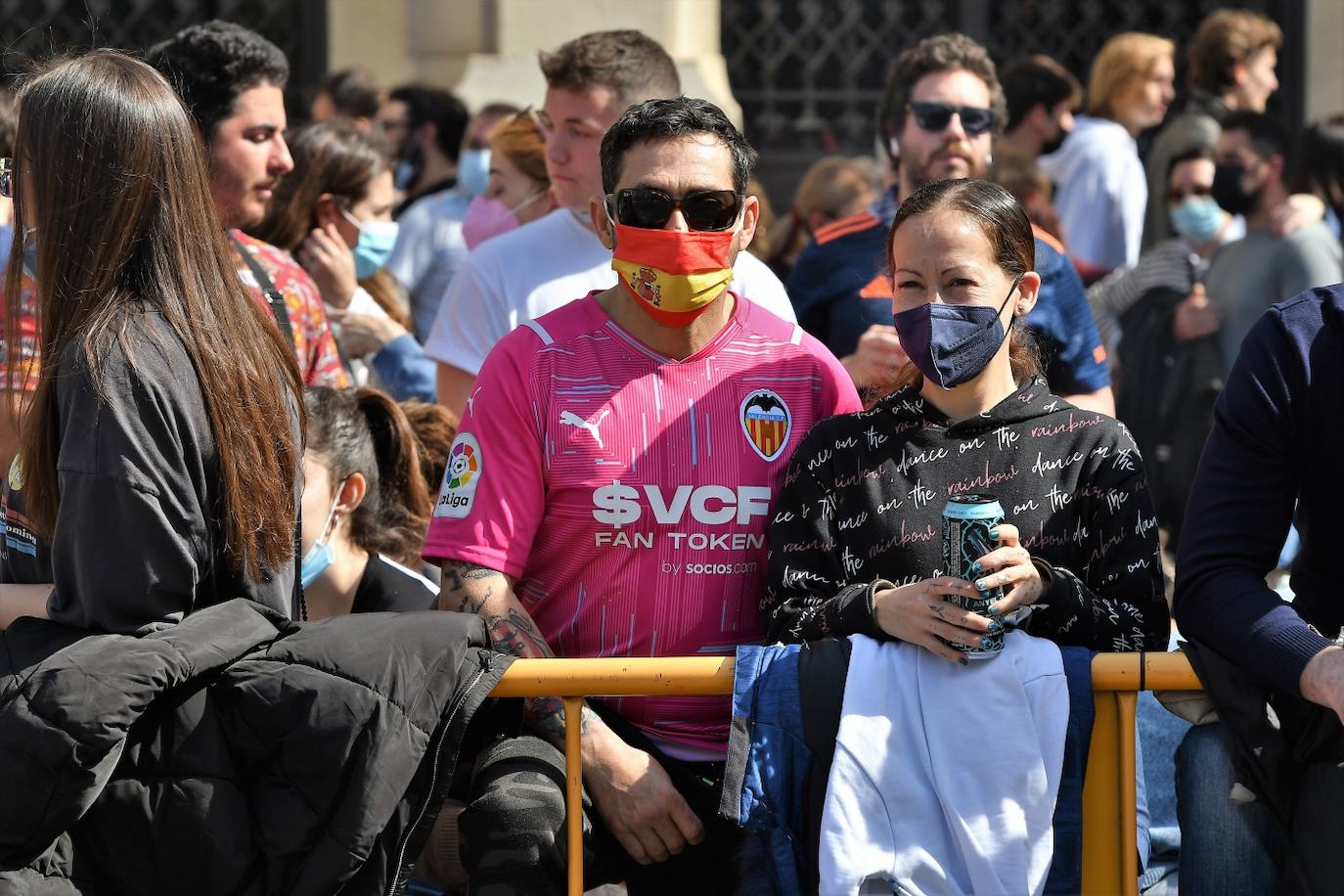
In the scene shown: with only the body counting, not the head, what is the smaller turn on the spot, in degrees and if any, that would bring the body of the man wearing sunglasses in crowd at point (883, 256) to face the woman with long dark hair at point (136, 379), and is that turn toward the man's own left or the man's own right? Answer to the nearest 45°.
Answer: approximately 45° to the man's own right

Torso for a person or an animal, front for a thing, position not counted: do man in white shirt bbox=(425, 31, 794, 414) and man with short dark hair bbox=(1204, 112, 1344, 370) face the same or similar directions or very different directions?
same or similar directions

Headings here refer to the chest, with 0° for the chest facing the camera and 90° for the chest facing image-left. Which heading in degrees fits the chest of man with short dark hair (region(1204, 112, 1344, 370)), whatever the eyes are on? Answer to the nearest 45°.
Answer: approximately 45°

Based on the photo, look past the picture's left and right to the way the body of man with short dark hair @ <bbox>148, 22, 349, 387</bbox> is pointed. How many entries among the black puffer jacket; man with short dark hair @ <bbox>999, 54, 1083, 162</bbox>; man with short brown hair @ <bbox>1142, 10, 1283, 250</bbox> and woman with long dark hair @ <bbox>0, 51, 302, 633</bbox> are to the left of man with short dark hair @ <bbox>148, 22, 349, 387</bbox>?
2

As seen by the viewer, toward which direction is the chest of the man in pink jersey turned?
toward the camera

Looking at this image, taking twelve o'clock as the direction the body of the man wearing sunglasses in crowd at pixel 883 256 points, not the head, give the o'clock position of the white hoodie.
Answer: The white hoodie is roughly at 12 o'clock from the man wearing sunglasses in crowd.

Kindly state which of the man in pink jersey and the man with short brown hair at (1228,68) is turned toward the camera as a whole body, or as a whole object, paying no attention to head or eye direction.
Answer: the man in pink jersey

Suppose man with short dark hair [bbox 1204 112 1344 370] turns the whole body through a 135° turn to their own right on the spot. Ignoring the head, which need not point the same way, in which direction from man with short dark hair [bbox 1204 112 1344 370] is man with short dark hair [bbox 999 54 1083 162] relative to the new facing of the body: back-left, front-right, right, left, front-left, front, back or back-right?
front-left

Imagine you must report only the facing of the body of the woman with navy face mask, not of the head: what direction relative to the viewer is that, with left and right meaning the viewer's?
facing the viewer

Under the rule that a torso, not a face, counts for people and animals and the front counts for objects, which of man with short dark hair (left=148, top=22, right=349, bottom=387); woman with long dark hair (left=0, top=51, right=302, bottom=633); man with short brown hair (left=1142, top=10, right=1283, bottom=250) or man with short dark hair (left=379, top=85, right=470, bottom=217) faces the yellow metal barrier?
man with short dark hair (left=148, top=22, right=349, bottom=387)

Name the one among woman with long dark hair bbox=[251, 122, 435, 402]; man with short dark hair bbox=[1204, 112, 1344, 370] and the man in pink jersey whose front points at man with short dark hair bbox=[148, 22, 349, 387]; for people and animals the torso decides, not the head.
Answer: man with short dark hair bbox=[1204, 112, 1344, 370]

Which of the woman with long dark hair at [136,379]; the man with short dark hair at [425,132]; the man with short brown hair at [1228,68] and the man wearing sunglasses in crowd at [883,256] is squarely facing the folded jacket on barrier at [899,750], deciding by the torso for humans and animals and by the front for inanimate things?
the man wearing sunglasses in crowd

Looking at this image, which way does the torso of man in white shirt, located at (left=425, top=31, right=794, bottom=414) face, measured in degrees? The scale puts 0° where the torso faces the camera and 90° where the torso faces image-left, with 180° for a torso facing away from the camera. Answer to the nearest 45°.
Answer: approximately 45°
